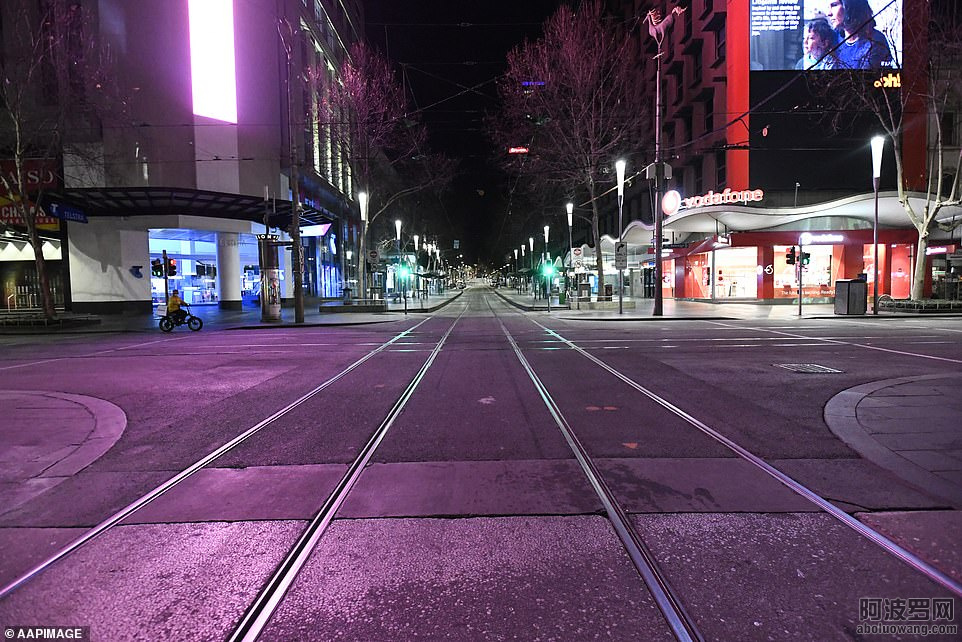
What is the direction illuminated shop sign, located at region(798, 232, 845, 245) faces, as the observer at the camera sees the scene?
facing the viewer

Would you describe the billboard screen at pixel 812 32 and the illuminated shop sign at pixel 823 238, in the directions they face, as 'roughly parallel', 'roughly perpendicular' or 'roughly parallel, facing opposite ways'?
roughly parallel

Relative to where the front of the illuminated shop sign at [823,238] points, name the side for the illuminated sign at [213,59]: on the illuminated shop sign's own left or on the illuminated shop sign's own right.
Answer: on the illuminated shop sign's own right

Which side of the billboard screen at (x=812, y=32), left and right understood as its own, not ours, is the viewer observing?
front

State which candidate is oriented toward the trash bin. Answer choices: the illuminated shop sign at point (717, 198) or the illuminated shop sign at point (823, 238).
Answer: the illuminated shop sign at point (823, 238)

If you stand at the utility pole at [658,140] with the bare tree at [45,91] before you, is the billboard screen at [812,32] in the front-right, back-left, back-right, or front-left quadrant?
back-right

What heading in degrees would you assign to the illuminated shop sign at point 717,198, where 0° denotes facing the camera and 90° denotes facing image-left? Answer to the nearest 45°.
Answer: approximately 45°

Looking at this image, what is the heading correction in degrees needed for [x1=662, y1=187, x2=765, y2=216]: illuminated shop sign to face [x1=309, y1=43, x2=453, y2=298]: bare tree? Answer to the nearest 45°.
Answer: approximately 45° to its right

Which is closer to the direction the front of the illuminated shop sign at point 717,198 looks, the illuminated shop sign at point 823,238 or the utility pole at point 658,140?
the utility pole

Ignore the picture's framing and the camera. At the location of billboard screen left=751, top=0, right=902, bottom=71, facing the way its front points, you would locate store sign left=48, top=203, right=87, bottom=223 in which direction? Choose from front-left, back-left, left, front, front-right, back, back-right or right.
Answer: front-right

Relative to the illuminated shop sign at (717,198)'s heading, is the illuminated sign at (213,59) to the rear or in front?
in front

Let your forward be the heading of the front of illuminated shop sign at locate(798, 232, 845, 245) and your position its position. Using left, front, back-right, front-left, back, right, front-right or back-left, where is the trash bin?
front

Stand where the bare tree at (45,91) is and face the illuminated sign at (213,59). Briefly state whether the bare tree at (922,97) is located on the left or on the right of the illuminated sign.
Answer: right

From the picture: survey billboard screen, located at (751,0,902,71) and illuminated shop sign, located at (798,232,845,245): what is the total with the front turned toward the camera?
2
